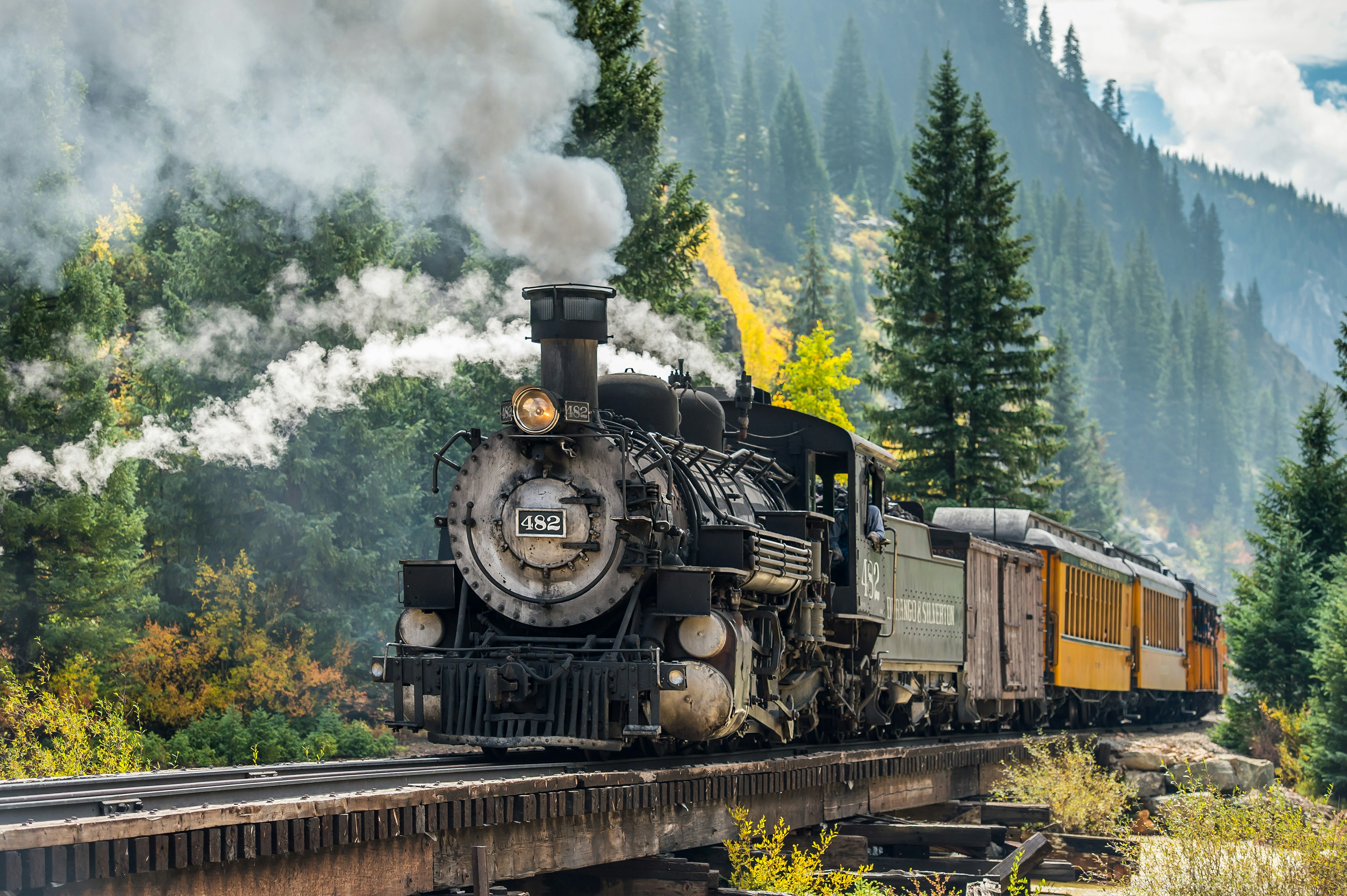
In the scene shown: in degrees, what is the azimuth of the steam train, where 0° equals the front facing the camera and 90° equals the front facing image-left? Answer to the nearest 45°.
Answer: approximately 45°

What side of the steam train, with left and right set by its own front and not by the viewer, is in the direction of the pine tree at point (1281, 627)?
back

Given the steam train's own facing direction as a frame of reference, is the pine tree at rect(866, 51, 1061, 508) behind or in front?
behind

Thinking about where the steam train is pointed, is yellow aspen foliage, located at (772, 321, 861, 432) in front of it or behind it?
behind

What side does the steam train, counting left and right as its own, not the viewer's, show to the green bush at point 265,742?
right

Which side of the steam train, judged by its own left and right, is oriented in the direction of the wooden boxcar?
back
